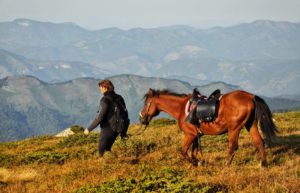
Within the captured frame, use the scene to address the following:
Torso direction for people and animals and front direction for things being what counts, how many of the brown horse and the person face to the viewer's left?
2

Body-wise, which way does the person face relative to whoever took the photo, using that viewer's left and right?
facing to the left of the viewer

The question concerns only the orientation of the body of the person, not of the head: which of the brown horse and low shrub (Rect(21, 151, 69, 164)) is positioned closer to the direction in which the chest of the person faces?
the low shrub

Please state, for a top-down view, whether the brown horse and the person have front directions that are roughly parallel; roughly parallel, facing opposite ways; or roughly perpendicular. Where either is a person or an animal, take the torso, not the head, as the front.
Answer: roughly parallel

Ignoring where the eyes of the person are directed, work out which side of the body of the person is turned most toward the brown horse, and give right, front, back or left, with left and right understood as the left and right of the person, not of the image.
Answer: back

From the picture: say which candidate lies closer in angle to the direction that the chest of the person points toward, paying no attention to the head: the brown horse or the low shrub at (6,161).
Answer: the low shrub

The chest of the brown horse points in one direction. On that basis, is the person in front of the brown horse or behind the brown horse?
in front

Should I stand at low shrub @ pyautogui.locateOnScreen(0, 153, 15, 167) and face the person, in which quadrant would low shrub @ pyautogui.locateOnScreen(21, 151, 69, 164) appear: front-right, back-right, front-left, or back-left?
front-left

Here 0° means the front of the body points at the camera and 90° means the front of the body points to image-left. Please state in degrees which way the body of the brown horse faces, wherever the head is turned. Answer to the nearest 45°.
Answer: approximately 90°

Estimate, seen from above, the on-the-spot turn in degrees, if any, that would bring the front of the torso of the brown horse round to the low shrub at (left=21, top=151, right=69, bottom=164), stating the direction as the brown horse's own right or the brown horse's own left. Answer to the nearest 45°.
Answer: approximately 45° to the brown horse's own right
